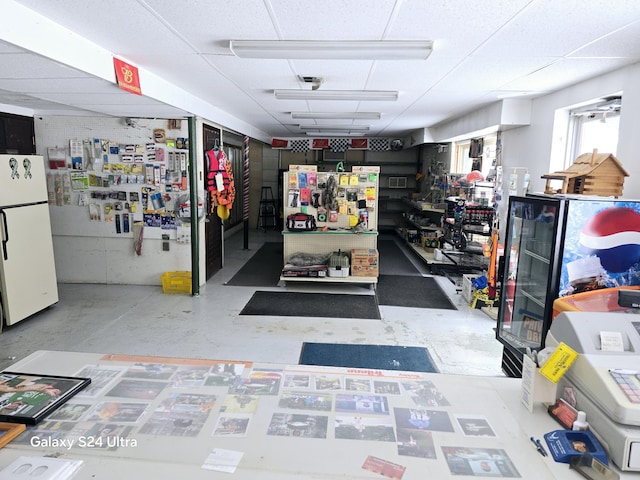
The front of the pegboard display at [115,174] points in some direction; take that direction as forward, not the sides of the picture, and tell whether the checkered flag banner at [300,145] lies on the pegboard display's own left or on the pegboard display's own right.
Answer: on the pegboard display's own left

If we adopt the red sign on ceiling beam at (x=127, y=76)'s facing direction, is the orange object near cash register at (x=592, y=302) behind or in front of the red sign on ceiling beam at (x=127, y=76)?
in front

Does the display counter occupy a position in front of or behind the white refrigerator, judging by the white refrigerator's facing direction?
in front

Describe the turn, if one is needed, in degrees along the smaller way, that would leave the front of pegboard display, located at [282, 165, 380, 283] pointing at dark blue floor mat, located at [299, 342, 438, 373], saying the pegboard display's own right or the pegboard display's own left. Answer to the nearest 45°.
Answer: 0° — it already faces it

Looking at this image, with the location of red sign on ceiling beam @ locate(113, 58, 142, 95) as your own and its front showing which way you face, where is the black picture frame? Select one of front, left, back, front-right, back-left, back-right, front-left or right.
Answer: front-right

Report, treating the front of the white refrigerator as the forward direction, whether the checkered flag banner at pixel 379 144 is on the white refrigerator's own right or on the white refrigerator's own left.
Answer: on the white refrigerator's own left
